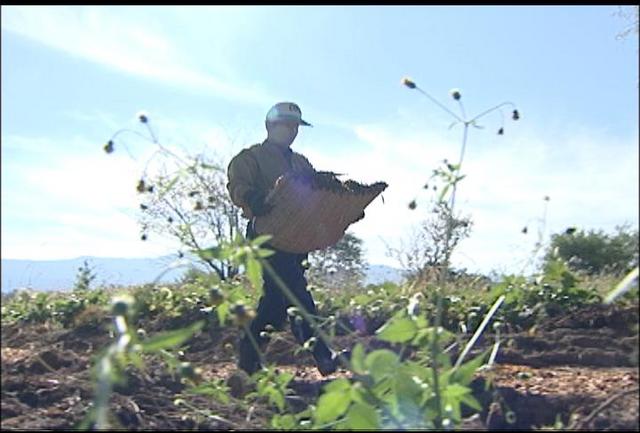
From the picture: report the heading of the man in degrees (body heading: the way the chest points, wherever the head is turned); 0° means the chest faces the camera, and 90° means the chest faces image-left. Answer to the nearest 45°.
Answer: approximately 315°

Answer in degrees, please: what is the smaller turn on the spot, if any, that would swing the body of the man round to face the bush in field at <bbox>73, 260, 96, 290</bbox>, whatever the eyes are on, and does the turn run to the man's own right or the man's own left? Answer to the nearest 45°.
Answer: approximately 180°

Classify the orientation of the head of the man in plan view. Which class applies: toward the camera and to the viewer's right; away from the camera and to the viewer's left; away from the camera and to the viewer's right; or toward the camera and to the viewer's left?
toward the camera and to the viewer's right
